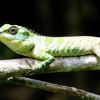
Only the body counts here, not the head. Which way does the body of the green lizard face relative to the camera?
to the viewer's left
